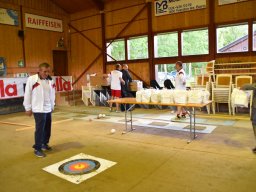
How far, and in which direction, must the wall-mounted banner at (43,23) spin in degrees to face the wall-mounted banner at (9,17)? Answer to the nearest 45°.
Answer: approximately 90° to its right

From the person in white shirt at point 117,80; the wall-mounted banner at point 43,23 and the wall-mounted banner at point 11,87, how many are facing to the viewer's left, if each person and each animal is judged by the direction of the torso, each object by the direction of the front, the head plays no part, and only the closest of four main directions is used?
0

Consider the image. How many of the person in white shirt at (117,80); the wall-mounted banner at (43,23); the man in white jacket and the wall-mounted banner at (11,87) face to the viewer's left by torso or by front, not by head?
0

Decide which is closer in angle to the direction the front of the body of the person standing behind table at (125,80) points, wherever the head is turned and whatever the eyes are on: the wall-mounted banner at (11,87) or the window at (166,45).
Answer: the wall-mounted banner

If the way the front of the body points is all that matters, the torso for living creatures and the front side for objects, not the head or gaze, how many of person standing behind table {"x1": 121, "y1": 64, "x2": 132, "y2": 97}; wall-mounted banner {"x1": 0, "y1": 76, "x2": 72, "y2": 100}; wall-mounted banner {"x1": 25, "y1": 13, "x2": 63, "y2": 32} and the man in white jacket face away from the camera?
0

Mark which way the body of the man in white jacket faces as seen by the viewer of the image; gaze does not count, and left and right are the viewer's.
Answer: facing the viewer and to the right of the viewer

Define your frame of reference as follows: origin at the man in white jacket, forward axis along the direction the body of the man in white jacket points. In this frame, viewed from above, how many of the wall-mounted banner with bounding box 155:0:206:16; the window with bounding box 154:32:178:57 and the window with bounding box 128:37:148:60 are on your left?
3

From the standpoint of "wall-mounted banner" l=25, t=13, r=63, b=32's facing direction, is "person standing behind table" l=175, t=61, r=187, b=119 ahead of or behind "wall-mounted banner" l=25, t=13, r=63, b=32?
ahead
